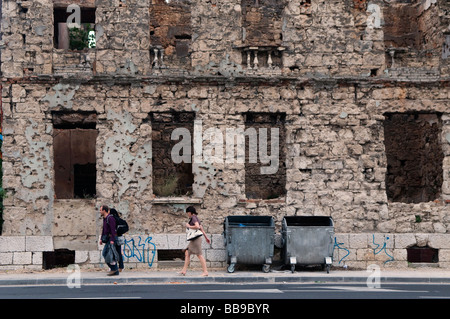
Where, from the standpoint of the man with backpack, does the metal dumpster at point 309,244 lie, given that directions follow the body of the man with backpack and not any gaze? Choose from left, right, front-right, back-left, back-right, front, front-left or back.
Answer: back

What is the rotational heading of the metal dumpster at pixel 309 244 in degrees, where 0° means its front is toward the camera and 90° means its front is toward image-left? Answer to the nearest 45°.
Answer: approximately 0°

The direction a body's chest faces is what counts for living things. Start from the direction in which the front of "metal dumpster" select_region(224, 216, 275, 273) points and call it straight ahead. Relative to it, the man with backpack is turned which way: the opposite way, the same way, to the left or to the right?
to the right

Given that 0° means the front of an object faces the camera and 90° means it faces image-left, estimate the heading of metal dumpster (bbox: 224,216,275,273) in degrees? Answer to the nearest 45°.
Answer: approximately 0°

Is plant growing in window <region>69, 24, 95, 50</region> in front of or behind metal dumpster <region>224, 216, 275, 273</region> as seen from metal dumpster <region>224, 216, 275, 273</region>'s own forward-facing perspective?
behind

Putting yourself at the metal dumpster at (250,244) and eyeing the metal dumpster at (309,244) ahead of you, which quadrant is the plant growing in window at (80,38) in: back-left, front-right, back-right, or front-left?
back-left

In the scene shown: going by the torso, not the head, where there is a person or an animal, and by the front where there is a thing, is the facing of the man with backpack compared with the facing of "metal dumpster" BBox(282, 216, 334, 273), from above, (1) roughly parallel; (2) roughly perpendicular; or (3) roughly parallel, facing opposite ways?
roughly perpendicular

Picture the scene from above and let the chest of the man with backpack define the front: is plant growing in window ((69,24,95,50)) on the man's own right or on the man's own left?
on the man's own right

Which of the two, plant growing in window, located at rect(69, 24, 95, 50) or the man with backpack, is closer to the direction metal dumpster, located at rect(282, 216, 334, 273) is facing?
the man with backpack

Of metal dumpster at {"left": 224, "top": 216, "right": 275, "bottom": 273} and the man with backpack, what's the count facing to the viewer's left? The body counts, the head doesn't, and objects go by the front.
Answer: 1

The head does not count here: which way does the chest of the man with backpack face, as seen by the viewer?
to the viewer's left
